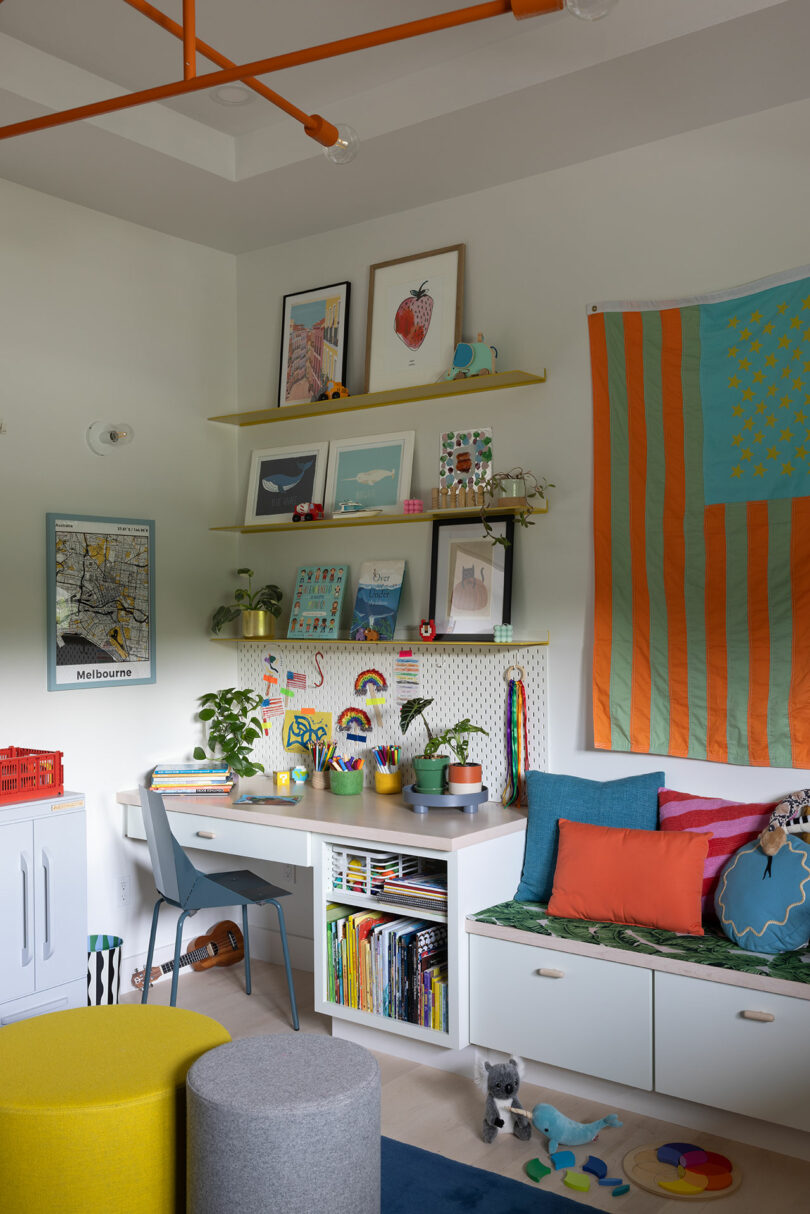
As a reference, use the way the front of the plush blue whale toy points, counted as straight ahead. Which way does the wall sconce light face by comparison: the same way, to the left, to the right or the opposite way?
the opposite way

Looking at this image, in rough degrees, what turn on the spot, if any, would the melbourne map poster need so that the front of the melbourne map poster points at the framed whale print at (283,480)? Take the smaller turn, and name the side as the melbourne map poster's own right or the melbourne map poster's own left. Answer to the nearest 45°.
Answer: approximately 45° to the melbourne map poster's own left

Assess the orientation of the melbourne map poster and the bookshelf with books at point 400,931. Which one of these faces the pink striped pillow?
the melbourne map poster

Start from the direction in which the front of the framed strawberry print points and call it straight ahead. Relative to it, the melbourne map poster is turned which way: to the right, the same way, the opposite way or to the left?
to the left

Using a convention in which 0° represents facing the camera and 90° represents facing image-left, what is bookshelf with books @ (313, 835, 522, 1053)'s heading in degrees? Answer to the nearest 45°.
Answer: approximately 45°

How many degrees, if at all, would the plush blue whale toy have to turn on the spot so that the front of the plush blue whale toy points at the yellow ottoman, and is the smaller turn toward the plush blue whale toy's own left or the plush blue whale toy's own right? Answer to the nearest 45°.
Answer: approximately 45° to the plush blue whale toy's own left

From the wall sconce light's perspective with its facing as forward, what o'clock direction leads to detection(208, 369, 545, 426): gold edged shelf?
The gold edged shelf is roughly at 11 o'clock from the wall sconce light.

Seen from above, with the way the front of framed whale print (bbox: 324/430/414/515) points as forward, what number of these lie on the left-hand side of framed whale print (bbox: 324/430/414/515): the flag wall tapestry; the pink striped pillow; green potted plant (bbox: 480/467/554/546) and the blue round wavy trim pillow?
4

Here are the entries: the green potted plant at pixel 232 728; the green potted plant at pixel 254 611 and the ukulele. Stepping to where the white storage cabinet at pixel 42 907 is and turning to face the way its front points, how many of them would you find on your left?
3

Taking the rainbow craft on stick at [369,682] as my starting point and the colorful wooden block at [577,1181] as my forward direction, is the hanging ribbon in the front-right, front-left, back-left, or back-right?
front-left

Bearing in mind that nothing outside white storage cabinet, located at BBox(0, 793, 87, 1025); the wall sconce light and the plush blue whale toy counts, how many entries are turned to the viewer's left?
1

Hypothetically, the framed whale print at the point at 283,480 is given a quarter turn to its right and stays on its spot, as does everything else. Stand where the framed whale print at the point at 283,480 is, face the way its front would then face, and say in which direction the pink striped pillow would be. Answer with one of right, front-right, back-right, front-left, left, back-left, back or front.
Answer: back

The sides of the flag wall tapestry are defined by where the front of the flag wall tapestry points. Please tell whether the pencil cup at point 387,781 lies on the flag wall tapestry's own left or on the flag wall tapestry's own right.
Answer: on the flag wall tapestry's own right

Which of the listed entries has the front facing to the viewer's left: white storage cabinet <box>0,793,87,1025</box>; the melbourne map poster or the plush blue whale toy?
the plush blue whale toy

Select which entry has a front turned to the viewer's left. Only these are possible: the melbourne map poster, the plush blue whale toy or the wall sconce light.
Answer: the plush blue whale toy
